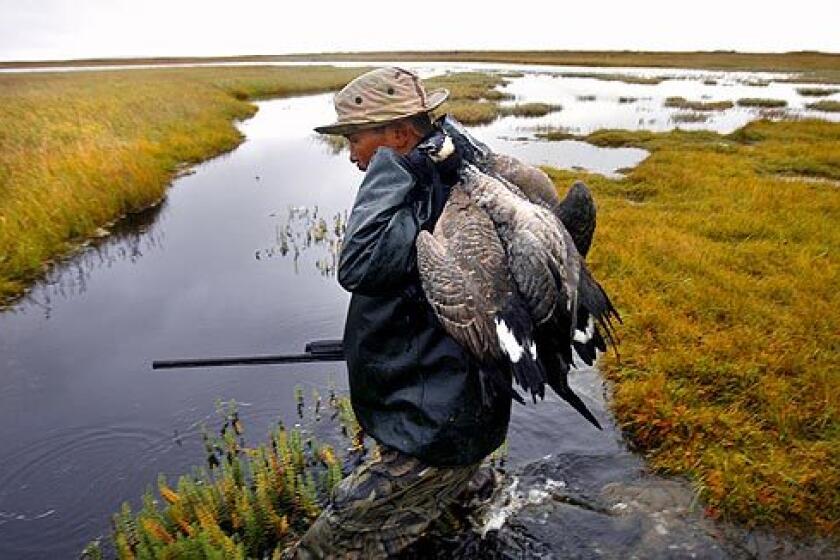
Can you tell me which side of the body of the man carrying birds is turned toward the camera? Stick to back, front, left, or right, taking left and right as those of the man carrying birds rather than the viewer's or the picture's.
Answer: left

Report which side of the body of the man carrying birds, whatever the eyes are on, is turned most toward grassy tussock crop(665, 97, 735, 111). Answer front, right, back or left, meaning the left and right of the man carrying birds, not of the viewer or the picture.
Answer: right

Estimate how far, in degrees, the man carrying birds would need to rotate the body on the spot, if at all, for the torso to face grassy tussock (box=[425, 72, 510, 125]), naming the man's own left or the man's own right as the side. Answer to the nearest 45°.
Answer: approximately 90° to the man's own right

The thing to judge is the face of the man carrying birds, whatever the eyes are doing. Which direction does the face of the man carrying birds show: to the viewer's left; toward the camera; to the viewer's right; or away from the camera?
to the viewer's left

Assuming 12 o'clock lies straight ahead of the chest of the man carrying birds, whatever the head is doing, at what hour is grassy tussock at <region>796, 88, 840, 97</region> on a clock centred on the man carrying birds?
The grassy tussock is roughly at 4 o'clock from the man carrying birds.
